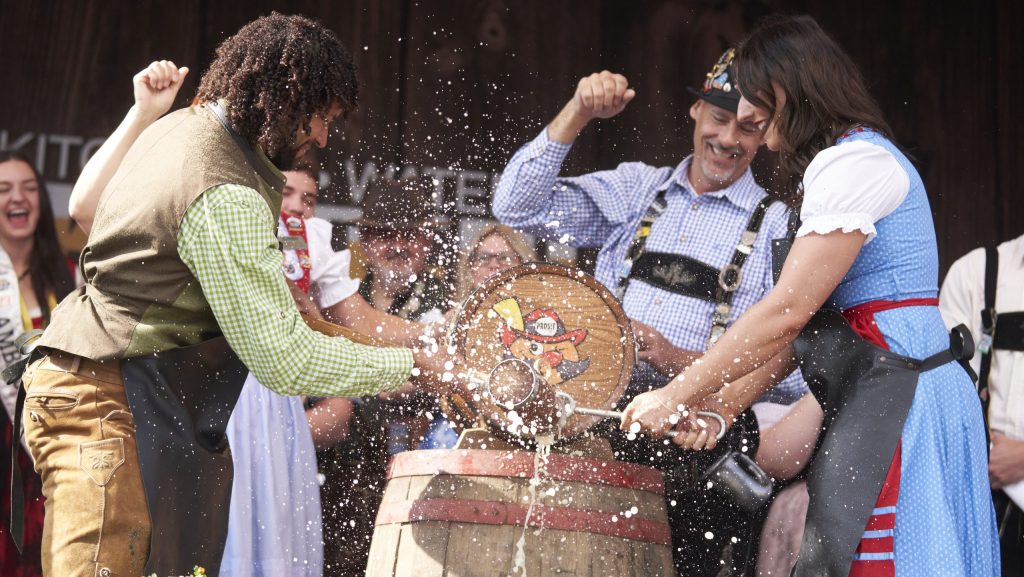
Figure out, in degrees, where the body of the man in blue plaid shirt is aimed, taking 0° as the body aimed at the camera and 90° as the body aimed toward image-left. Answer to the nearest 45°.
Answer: approximately 0°

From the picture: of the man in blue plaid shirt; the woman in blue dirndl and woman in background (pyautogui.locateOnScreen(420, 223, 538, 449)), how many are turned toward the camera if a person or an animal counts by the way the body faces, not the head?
2

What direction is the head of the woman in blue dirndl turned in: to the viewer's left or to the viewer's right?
to the viewer's left

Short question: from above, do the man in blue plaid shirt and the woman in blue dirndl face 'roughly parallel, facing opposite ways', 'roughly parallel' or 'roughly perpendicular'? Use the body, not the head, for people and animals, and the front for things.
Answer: roughly perpendicular

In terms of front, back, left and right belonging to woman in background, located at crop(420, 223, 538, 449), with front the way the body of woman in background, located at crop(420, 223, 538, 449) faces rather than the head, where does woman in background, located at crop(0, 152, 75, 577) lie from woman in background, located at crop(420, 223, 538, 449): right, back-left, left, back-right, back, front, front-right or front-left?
right

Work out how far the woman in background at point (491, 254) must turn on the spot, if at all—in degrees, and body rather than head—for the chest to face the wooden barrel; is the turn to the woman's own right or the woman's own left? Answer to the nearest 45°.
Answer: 0° — they already face it

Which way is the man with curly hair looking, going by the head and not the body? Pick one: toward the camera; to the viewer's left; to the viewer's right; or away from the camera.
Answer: to the viewer's right

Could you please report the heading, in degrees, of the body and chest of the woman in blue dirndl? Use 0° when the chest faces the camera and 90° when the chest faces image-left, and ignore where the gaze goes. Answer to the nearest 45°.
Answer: approximately 90°

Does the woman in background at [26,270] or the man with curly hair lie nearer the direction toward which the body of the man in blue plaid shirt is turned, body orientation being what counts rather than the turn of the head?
the man with curly hair

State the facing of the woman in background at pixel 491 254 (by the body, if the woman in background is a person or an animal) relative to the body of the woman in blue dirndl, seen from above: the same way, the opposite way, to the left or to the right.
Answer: to the left

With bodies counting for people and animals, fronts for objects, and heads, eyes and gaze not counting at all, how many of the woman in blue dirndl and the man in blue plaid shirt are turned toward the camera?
1
